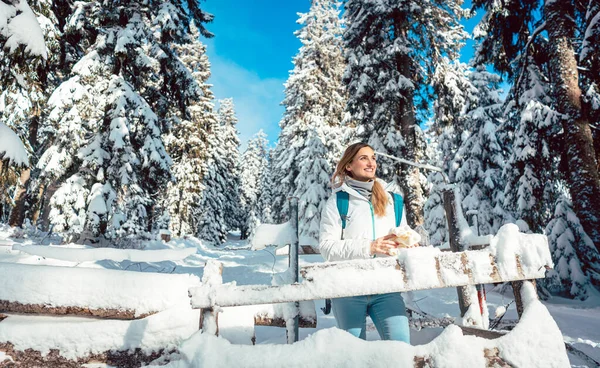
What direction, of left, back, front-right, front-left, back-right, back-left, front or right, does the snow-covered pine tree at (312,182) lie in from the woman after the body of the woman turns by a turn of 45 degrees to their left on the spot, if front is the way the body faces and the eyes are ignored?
left

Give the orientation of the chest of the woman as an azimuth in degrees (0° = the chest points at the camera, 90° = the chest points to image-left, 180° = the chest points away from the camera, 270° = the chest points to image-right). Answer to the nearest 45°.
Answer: approximately 315°

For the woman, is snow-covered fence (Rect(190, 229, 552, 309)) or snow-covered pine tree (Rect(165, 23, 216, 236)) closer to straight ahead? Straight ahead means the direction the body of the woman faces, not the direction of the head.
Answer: the snow-covered fence

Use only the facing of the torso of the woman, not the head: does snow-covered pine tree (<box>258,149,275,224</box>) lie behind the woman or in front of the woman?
behind

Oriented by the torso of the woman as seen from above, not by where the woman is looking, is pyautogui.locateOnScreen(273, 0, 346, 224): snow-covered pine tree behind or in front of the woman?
behind

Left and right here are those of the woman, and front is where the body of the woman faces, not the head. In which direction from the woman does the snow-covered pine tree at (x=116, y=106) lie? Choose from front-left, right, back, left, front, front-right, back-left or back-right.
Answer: back

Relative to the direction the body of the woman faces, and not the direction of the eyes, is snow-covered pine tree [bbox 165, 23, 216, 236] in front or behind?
behind

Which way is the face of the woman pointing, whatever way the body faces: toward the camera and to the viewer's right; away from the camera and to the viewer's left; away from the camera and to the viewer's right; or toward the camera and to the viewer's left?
toward the camera and to the viewer's right
